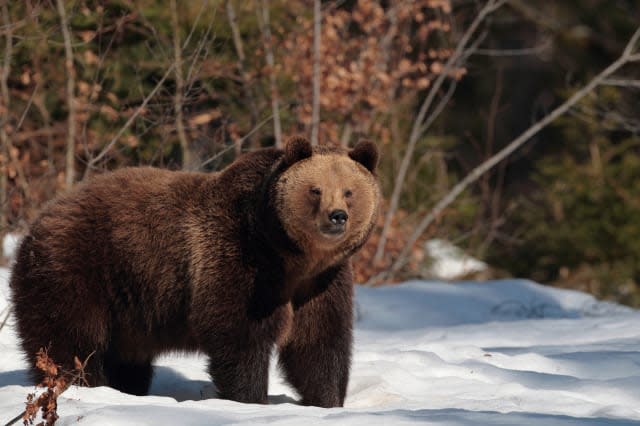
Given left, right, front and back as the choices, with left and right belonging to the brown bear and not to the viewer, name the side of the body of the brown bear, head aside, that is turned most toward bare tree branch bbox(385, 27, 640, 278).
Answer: left

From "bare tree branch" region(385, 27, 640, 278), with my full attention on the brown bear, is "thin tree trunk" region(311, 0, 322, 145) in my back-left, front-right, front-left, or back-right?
front-right

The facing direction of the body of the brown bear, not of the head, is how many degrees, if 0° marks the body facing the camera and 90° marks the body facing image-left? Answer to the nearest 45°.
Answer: approximately 315°

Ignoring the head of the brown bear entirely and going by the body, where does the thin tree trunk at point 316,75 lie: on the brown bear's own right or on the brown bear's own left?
on the brown bear's own left

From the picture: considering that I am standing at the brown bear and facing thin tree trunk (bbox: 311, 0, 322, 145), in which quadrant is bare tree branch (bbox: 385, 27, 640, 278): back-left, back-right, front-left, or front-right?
front-right

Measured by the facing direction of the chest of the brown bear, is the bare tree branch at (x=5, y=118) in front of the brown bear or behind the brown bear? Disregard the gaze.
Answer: behind

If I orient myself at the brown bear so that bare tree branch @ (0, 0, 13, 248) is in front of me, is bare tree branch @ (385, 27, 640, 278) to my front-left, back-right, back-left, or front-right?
front-right
